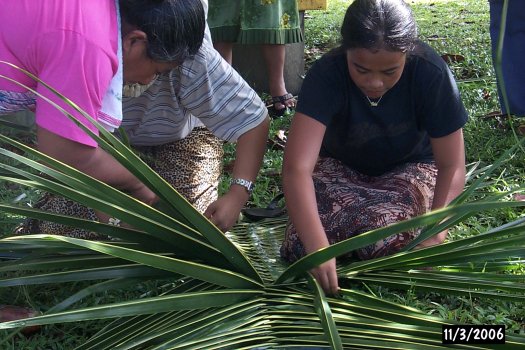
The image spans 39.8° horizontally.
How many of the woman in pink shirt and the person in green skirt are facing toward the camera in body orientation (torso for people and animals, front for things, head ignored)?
1

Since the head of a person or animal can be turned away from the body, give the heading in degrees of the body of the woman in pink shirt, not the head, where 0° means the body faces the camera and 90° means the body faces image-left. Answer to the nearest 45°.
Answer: approximately 270°

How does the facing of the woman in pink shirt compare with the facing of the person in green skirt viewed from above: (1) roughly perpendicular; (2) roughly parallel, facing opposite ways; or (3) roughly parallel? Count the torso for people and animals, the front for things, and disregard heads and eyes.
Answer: roughly perpendicular

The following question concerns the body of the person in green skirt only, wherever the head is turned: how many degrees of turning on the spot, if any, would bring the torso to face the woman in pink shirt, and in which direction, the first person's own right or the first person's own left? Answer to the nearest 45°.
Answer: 0° — they already face them

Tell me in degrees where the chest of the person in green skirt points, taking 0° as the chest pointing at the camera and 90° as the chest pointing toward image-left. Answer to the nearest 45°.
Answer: approximately 0°

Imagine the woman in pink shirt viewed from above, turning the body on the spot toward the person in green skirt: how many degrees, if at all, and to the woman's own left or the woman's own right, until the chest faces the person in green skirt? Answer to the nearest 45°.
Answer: approximately 45° to the woman's own left

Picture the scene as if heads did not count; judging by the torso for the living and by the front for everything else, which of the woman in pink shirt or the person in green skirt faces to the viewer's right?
the woman in pink shirt
